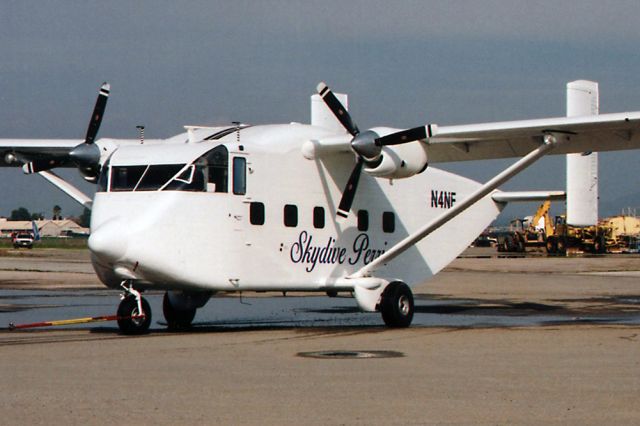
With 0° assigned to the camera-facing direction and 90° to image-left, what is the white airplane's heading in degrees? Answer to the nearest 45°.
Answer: approximately 45°
